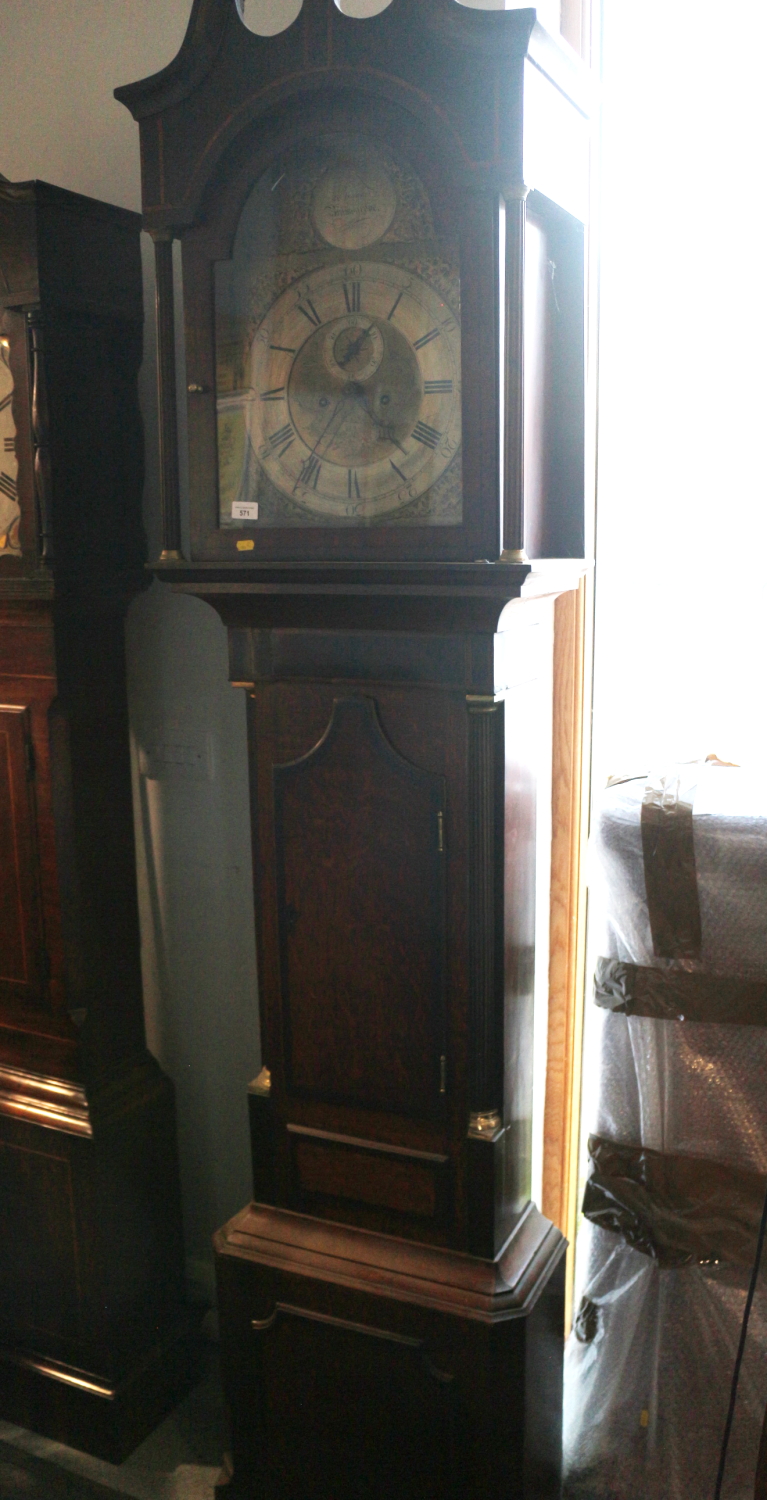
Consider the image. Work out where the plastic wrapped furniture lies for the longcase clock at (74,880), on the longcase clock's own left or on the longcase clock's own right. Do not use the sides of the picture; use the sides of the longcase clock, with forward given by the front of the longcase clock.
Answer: on the longcase clock's own left

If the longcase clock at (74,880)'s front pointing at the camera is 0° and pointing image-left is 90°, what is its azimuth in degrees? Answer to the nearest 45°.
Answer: approximately 45°

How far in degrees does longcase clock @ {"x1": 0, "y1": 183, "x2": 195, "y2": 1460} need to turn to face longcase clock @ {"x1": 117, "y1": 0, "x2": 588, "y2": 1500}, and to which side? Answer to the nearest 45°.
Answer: approximately 90° to its left
